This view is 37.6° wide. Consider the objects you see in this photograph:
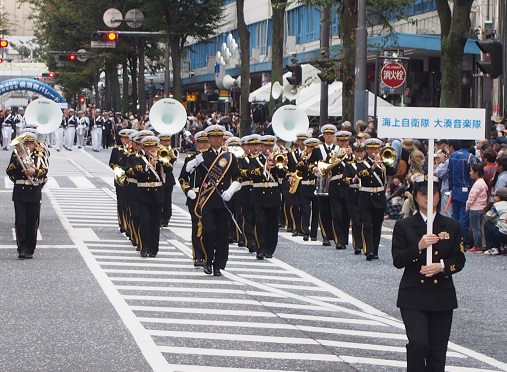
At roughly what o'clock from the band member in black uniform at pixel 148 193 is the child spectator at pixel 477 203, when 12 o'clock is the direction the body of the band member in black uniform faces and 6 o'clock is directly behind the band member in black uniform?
The child spectator is roughly at 9 o'clock from the band member in black uniform.

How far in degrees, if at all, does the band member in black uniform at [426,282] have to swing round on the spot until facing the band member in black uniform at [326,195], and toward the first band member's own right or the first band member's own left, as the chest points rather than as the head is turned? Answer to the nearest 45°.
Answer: approximately 180°

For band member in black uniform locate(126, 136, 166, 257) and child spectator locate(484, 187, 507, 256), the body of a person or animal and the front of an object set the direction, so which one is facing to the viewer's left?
the child spectator

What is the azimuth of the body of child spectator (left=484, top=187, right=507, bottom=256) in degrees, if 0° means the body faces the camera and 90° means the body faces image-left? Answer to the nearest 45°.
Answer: approximately 90°

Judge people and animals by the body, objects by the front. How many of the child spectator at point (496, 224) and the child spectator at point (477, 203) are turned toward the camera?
0

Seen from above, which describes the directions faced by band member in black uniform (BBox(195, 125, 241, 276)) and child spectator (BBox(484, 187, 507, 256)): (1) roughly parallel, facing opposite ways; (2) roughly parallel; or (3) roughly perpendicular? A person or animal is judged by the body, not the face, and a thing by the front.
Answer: roughly perpendicular

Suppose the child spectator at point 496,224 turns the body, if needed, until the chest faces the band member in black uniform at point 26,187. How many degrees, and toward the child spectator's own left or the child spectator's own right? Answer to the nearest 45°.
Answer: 0° — they already face them
